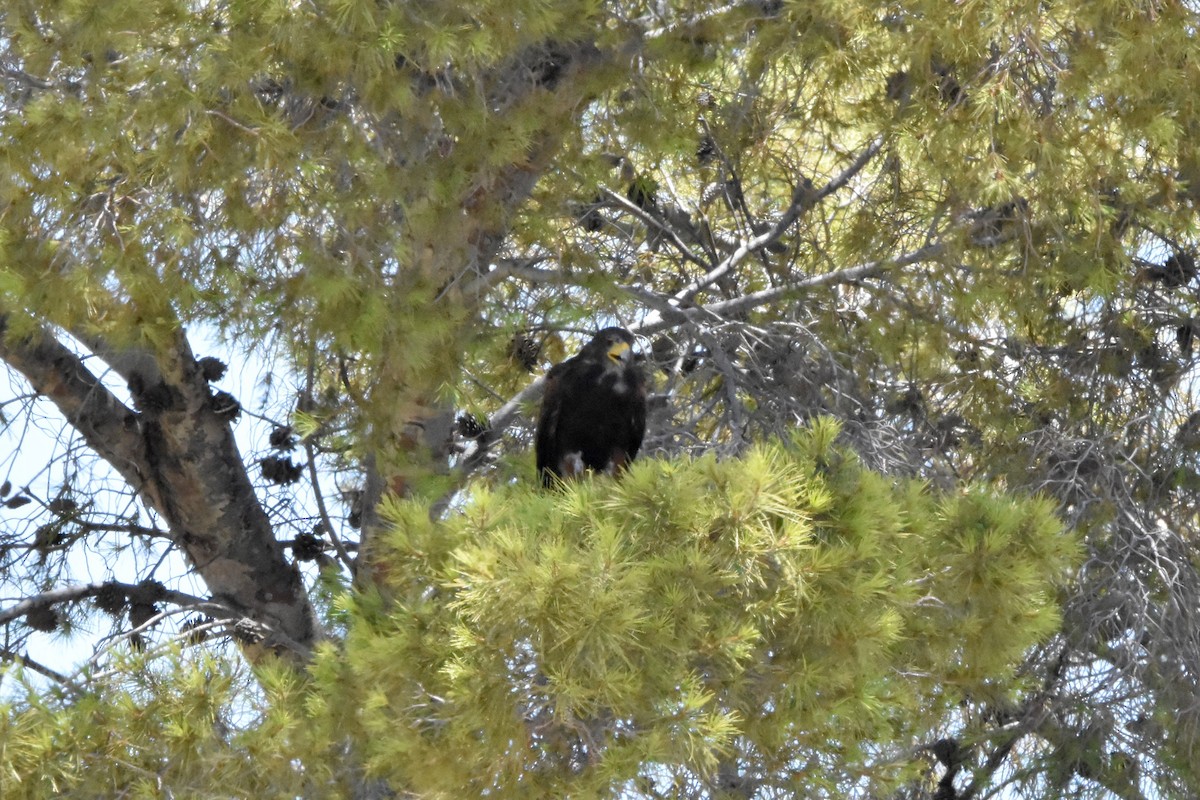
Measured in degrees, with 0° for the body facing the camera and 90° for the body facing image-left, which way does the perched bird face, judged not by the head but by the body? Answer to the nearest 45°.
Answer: approximately 315°
